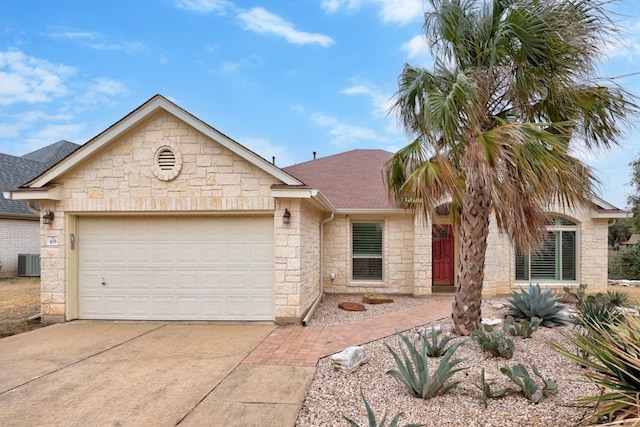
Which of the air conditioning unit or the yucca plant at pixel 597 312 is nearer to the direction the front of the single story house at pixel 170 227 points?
the yucca plant

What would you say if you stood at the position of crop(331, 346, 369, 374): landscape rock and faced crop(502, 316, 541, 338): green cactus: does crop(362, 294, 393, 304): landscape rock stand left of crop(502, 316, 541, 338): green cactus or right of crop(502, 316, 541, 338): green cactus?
left

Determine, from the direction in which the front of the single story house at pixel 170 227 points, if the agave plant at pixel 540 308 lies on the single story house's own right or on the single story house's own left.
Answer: on the single story house's own left

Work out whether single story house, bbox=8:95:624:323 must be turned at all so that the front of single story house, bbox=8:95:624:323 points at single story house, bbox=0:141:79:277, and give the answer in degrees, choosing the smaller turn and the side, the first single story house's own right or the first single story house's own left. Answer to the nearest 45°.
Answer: approximately 135° to the first single story house's own right

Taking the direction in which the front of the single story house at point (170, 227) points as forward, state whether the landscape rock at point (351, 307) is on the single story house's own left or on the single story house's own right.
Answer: on the single story house's own left

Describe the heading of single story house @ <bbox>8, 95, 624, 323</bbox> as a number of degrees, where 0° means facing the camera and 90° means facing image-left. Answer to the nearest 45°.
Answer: approximately 0°
